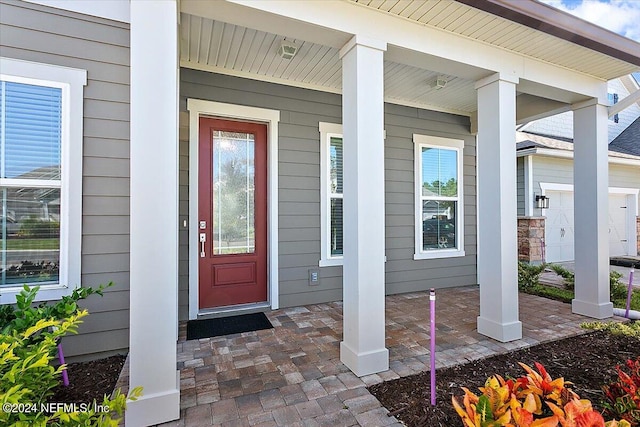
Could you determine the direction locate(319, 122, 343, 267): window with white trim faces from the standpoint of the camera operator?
facing the viewer and to the right of the viewer

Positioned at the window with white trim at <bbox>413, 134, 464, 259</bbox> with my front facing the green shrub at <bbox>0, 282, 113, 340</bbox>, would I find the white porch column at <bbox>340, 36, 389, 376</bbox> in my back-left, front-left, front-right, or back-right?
front-left

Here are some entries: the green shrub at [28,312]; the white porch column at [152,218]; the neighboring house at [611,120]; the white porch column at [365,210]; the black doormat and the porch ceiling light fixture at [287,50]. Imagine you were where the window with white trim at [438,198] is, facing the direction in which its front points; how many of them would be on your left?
1

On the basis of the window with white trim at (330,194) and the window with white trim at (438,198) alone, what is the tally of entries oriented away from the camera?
0

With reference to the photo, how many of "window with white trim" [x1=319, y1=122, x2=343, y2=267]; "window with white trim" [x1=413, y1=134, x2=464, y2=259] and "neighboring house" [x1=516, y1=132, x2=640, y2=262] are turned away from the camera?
0

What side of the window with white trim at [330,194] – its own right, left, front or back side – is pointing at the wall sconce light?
left

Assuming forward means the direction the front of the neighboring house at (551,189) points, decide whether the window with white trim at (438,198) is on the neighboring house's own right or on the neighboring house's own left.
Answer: on the neighboring house's own right

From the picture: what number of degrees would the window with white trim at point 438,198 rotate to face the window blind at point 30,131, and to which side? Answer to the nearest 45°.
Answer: approximately 90° to its right

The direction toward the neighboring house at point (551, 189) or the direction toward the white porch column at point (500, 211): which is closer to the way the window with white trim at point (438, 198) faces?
the white porch column

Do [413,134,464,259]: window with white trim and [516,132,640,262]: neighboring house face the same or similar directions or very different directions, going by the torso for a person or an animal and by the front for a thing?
same or similar directions

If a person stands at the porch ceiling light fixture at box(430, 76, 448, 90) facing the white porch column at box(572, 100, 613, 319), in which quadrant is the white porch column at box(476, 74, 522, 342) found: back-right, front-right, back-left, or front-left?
front-right

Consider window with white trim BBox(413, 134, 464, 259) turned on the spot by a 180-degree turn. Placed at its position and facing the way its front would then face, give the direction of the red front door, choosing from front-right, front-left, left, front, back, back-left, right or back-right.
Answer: left

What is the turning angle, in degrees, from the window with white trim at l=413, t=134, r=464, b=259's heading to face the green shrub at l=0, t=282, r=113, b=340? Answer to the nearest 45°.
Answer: approximately 90° to its right

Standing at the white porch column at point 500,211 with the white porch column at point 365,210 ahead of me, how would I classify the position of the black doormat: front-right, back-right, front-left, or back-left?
front-right

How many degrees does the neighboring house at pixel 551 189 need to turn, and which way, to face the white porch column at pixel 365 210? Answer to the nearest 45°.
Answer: approximately 45° to its right
